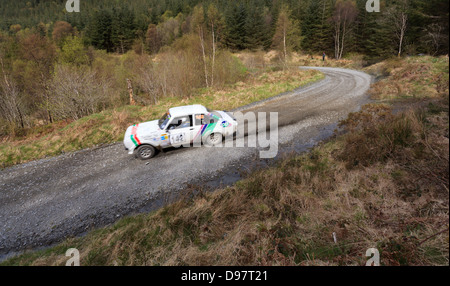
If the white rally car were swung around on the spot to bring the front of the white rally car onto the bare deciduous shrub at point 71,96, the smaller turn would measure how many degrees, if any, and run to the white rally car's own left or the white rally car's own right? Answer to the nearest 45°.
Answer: approximately 45° to the white rally car's own right

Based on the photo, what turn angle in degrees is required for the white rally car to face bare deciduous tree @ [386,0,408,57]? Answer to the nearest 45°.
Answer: approximately 135° to its right

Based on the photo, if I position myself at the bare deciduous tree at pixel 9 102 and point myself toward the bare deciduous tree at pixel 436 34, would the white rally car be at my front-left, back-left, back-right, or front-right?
front-right

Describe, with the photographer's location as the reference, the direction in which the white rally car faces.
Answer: facing to the left of the viewer

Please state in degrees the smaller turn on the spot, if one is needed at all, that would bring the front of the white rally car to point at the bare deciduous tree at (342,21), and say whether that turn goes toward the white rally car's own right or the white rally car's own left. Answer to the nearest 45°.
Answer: approximately 135° to the white rally car's own right

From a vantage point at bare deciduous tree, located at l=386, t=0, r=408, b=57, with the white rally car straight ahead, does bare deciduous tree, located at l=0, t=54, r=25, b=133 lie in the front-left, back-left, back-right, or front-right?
front-right
